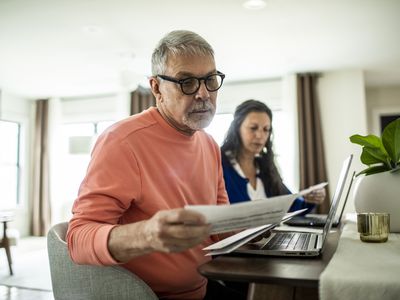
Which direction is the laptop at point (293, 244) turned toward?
to the viewer's left

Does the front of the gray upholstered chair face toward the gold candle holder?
yes

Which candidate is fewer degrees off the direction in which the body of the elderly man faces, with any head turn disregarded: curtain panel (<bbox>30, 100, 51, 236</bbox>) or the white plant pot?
the white plant pot

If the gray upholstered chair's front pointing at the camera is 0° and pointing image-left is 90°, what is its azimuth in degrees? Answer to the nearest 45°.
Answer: approximately 270°

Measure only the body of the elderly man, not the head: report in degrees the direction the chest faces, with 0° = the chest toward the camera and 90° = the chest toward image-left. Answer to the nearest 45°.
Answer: approximately 315°

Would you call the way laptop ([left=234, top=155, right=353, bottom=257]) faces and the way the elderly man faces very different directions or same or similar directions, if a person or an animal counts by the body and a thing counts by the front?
very different directions

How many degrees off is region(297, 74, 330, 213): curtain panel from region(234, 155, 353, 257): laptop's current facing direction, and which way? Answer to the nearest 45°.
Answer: approximately 90° to its right

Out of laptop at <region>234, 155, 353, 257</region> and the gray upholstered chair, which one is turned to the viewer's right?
the gray upholstered chair
